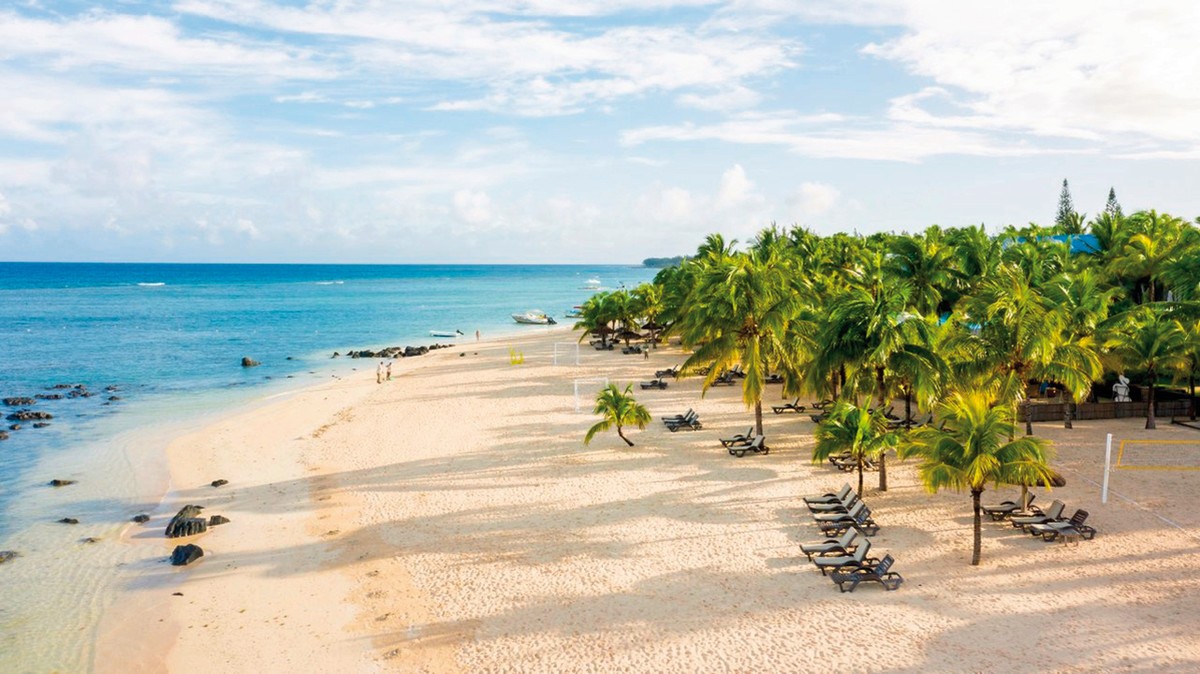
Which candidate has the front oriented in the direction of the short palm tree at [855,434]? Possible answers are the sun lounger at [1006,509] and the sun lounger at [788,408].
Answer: the sun lounger at [1006,509]

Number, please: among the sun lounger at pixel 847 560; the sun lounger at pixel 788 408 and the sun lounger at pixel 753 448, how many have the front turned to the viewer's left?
3

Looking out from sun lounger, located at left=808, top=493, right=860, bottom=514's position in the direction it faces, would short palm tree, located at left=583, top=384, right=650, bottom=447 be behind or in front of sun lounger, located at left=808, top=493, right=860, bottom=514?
in front

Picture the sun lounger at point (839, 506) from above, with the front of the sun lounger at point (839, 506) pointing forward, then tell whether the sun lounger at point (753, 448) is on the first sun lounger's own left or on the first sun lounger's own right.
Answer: on the first sun lounger's own right

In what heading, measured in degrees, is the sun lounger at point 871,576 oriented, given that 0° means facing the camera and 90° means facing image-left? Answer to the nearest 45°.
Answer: approximately 90°

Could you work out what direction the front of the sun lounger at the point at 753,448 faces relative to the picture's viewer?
facing to the left of the viewer

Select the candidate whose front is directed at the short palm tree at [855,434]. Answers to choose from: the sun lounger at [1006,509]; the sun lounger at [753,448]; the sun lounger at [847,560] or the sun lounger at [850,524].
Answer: the sun lounger at [1006,509]

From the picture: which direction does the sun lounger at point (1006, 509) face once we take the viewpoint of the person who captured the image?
facing to the left of the viewer

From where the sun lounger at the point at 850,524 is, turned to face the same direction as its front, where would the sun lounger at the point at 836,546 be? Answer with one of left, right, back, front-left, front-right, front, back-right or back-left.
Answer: left

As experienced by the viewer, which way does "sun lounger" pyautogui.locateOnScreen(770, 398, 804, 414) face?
facing to the left of the viewer

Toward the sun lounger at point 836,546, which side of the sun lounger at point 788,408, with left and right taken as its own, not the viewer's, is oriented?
left

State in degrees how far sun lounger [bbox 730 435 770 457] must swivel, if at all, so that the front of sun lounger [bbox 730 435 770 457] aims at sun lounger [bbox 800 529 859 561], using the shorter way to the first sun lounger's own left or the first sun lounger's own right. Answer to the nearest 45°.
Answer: approximately 90° to the first sun lounger's own left

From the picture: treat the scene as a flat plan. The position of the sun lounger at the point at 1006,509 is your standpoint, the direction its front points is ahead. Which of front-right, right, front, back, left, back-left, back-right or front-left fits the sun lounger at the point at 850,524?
front-left

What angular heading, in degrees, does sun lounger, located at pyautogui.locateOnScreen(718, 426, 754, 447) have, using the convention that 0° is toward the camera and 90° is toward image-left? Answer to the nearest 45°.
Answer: approximately 90°
